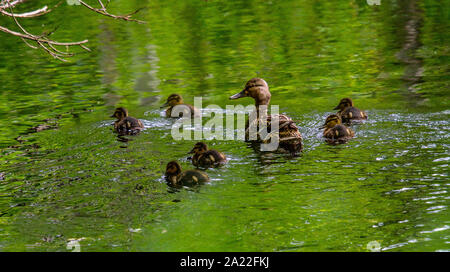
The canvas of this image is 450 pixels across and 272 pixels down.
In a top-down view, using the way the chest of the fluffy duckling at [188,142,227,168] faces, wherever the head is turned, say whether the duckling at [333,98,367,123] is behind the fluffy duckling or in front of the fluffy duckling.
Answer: behind

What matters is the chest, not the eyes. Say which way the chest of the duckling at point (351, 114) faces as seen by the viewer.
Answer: to the viewer's left

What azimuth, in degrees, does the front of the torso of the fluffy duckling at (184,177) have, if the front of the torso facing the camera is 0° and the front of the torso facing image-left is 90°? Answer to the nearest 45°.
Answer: approximately 90°

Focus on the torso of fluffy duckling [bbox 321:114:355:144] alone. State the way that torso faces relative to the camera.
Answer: to the viewer's left

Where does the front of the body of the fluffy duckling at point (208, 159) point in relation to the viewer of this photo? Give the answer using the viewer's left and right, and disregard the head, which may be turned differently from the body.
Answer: facing to the left of the viewer

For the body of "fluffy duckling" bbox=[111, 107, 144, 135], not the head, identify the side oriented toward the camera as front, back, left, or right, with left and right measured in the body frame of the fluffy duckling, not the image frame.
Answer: left

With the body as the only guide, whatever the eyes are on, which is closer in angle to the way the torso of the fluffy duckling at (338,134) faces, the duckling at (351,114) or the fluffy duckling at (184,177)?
the fluffy duckling

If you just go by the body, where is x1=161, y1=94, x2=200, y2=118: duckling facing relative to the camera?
to the viewer's left

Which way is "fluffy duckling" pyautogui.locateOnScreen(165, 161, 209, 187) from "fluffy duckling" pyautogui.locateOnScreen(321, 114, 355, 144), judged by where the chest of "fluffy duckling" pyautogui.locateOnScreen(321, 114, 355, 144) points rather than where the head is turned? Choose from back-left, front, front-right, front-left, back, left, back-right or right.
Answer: front-left

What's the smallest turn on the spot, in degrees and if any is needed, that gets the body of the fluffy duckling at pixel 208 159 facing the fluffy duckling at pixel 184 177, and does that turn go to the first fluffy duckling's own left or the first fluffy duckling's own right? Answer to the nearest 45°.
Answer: approximately 45° to the first fluffy duckling's own left

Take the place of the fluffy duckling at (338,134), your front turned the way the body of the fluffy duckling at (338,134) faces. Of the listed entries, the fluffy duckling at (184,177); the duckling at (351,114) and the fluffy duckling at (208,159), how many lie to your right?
1

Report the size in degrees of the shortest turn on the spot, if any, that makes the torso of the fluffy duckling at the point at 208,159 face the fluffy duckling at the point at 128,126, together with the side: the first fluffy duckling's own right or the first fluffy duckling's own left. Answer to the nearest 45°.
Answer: approximately 45° to the first fluffy duckling's own right

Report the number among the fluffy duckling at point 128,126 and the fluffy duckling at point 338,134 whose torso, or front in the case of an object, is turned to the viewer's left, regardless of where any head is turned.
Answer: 2

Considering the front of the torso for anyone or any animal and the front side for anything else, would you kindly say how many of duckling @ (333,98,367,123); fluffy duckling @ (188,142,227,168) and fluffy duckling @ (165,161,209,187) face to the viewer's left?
3
